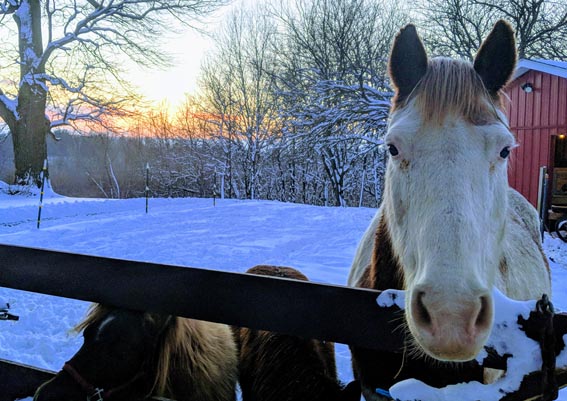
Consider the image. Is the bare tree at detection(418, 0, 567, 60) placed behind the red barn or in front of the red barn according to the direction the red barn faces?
behind

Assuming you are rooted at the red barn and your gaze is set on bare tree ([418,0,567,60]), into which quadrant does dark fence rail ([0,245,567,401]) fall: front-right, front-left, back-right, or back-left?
back-left

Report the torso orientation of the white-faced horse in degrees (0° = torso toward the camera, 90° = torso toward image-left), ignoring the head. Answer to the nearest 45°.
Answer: approximately 0°

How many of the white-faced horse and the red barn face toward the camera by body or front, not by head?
2

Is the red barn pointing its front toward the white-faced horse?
yes

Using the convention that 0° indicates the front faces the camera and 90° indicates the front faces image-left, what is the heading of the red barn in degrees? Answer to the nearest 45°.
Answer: approximately 0°

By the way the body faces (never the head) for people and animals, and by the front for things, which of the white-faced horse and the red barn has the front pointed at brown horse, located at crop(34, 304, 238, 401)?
the red barn

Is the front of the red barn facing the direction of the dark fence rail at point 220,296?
yes

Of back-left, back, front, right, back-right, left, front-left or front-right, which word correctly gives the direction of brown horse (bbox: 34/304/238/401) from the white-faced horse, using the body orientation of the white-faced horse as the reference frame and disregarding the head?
right

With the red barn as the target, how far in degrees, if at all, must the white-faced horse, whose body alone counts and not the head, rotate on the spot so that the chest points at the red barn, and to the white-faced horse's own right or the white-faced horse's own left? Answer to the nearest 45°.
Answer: approximately 180°
